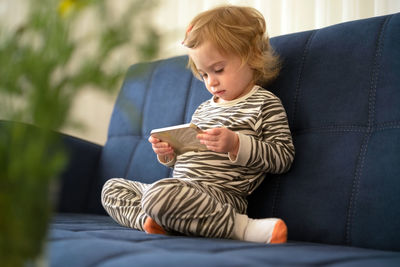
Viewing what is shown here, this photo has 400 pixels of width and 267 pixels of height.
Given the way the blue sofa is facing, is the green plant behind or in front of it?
in front

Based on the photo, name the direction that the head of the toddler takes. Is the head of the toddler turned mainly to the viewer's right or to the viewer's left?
to the viewer's left

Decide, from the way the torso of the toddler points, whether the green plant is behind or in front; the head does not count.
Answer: in front
